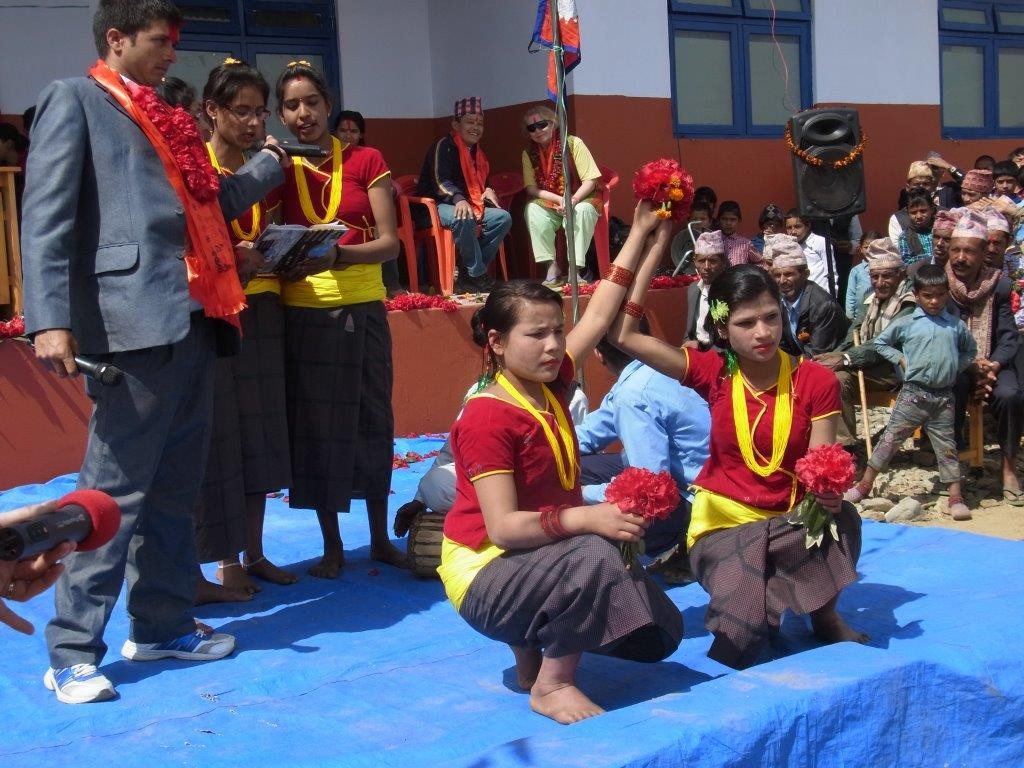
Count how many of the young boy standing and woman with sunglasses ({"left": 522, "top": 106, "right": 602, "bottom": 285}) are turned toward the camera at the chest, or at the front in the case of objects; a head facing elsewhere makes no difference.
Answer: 2

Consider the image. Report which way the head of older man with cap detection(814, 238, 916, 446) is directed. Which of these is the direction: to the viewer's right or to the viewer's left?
to the viewer's left

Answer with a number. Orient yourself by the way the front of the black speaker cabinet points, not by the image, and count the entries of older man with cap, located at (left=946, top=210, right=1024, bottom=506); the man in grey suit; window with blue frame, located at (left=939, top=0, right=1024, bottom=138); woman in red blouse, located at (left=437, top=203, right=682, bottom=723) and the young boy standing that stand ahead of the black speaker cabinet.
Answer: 4

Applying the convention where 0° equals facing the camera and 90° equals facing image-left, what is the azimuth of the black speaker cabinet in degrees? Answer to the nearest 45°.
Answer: approximately 0°

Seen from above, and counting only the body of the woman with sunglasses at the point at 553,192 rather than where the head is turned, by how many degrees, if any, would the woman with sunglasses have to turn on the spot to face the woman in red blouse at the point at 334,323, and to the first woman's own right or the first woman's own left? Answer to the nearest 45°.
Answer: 0° — they already face them

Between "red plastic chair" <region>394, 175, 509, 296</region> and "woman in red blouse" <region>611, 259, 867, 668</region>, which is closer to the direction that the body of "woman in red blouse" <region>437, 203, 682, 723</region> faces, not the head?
the woman in red blouse

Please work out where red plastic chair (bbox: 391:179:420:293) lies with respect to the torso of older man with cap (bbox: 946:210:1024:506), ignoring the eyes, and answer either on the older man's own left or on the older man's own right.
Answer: on the older man's own right

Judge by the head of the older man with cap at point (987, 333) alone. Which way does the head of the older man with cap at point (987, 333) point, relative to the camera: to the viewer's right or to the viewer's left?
to the viewer's left

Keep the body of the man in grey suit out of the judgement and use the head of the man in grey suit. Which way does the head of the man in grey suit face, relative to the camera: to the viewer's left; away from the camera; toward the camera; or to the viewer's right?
to the viewer's right
